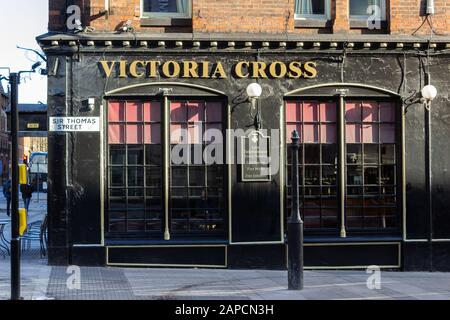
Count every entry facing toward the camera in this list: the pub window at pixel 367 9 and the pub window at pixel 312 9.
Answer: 2

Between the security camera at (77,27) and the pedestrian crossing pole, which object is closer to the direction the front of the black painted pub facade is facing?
the pedestrian crossing pole

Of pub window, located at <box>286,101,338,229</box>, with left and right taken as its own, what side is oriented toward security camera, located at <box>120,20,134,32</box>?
right

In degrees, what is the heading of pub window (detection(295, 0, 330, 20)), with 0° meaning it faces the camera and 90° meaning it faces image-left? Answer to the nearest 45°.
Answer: approximately 0°

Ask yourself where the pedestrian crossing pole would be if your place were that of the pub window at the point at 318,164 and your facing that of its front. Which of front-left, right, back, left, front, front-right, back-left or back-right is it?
front-right
